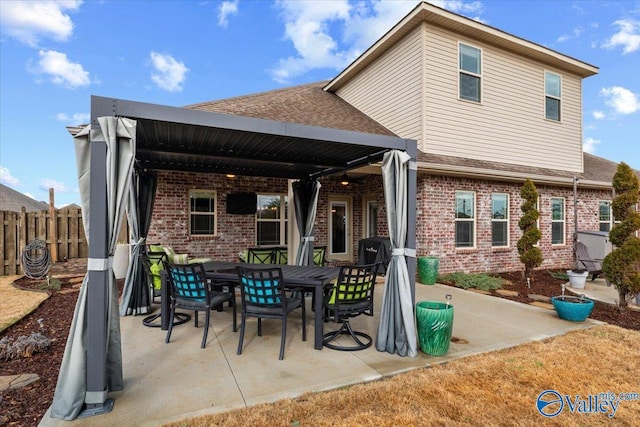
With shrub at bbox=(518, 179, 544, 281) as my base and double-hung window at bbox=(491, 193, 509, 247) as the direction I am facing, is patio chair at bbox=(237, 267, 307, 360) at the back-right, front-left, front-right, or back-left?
back-left

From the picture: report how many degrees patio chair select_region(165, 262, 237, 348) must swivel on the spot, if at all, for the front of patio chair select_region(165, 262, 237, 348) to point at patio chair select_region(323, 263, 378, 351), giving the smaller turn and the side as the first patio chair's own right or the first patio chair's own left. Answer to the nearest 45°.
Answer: approximately 45° to the first patio chair's own right

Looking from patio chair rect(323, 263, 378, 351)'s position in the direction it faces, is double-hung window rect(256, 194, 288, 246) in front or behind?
in front

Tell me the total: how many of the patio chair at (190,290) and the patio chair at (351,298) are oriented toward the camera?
0

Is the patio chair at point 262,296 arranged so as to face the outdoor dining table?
yes

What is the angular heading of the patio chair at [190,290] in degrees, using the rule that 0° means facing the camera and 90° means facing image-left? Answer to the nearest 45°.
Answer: approximately 225°

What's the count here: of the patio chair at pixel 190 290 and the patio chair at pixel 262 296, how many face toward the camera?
0

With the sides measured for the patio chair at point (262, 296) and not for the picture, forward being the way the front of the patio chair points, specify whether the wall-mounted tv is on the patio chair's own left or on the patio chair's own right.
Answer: on the patio chair's own left

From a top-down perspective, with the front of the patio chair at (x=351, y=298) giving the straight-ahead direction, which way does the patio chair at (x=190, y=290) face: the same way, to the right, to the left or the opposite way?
to the right

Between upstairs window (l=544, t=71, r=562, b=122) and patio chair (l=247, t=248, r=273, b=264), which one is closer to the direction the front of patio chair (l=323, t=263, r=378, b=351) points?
the patio chair

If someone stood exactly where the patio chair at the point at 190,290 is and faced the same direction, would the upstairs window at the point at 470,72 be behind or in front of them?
in front

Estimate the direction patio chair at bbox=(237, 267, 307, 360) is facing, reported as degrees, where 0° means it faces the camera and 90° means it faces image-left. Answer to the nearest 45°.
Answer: approximately 225°

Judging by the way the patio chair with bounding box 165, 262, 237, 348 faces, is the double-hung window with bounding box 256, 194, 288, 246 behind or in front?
in front

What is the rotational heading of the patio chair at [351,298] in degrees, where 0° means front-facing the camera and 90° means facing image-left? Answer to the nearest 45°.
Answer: approximately 135°

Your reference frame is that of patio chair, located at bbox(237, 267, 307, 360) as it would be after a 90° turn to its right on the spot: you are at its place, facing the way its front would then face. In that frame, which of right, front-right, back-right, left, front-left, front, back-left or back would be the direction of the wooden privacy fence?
back

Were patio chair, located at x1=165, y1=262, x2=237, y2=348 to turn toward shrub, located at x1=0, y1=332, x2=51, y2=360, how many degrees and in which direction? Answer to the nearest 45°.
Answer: approximately 135° to its left

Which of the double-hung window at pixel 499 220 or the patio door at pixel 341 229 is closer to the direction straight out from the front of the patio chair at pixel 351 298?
the patio door
